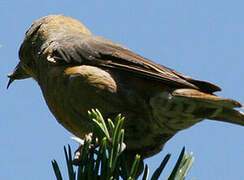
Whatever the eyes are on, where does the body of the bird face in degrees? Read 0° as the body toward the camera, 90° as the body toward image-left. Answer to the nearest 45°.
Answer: approximately 90°
